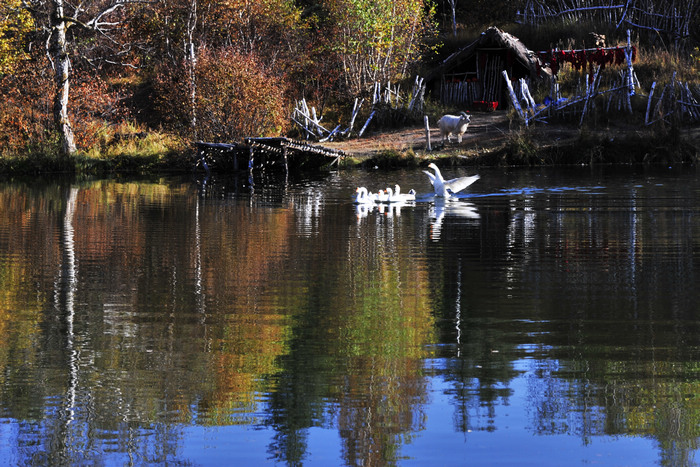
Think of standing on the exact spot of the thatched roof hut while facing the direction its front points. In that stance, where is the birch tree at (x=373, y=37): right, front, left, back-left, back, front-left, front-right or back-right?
right

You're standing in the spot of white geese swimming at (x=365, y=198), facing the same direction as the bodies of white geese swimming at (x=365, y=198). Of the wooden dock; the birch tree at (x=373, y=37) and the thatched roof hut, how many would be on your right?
3

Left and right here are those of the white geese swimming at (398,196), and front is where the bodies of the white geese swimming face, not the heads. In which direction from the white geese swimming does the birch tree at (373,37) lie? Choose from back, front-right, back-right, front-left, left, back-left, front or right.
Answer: right

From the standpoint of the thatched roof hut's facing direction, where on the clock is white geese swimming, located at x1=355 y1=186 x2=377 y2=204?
The white geese swimming is roughly at 12 o'clock from the thatched roof hut.

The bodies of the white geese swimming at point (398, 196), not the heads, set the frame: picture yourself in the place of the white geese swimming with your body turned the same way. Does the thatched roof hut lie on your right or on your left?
on your right

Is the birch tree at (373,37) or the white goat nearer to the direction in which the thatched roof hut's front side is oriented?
the white goat

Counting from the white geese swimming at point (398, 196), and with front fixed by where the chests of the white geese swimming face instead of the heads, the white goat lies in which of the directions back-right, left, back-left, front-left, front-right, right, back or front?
right

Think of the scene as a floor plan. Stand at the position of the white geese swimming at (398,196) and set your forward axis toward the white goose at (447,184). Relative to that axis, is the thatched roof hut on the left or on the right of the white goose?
left

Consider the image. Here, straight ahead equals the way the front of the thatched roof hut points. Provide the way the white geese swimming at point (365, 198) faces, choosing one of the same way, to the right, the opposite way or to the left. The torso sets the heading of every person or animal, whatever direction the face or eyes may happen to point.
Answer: to the right

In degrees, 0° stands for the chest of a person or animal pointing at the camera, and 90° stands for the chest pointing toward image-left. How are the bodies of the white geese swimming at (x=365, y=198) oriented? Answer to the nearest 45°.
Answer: approximately 90°

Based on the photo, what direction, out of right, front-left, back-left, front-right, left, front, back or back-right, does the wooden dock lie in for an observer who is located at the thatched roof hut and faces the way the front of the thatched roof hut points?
front-right

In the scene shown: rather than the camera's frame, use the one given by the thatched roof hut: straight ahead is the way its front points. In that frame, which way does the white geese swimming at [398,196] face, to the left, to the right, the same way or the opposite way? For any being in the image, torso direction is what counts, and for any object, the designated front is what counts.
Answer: to the right

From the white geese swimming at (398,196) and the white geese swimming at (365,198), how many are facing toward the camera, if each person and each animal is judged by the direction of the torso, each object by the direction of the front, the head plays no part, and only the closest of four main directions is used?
0

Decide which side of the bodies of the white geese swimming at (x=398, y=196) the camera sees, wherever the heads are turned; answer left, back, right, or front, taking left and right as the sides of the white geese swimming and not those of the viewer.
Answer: left
